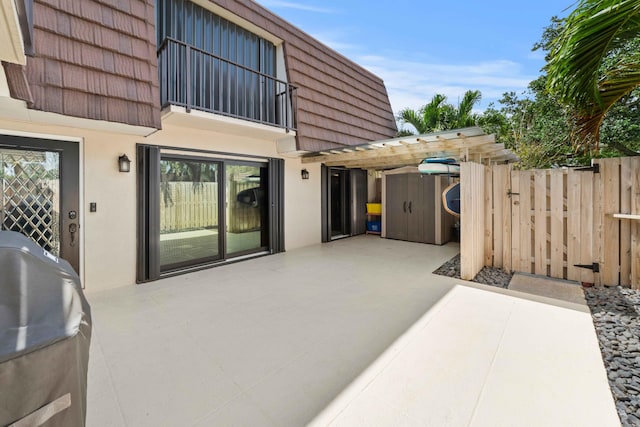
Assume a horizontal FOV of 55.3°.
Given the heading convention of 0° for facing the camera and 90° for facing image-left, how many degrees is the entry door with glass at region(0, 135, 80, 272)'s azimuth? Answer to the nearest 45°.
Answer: approximately 0°

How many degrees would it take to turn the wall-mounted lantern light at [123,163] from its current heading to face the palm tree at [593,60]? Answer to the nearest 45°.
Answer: approximately 45° to its left

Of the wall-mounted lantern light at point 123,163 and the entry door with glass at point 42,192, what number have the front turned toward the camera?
2

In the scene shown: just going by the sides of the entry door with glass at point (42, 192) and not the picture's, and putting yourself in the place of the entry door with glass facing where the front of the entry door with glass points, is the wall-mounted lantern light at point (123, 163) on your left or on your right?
on your left

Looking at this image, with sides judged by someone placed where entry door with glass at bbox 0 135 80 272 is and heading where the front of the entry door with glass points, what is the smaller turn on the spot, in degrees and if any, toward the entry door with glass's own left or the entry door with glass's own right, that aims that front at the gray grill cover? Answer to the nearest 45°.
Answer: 0° — it already faces it

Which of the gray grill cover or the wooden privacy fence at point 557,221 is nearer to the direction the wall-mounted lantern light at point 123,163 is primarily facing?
the gray grill cover

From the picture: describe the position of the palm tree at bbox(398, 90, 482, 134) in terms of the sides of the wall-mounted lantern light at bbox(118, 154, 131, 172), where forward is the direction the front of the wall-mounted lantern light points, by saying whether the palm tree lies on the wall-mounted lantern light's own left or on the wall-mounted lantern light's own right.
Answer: on the wall-mounted lantern light's own left

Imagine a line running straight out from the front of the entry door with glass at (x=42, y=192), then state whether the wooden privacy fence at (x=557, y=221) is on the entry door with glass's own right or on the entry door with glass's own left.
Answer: on the entry door with glass's own left
